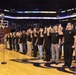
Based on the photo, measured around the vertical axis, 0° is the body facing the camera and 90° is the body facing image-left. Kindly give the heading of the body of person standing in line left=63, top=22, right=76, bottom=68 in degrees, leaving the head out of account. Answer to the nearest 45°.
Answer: approximately 45°

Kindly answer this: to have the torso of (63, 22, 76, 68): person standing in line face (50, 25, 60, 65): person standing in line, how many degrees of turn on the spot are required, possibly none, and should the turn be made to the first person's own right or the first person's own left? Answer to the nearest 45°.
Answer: approximately 90° to the first person's own right
